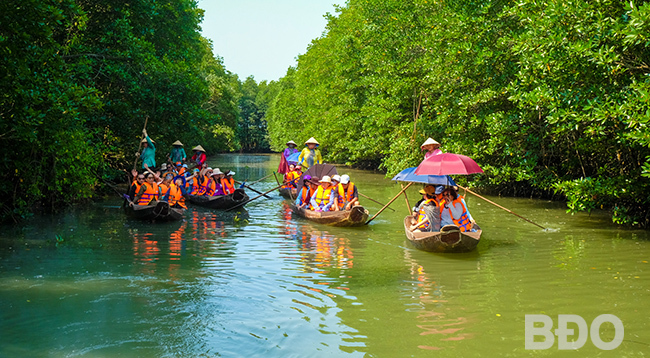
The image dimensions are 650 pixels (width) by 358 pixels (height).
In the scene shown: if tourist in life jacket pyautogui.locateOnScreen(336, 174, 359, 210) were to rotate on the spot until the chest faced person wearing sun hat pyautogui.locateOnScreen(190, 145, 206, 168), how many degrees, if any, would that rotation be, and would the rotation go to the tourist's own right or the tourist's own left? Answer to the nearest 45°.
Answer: approximately 135° to the tourist's own right

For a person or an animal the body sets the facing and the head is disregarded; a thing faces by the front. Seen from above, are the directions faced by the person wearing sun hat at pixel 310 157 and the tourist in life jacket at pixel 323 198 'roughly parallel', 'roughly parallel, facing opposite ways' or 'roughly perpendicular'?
roughly parallel

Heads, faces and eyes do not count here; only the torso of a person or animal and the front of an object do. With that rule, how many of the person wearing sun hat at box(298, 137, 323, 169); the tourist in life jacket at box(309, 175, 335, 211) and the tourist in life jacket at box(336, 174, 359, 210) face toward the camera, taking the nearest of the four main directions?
3

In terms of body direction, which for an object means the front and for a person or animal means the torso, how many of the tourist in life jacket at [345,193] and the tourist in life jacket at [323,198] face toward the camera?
2

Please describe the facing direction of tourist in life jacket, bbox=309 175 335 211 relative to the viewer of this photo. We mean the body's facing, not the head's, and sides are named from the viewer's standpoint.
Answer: facing the viewer

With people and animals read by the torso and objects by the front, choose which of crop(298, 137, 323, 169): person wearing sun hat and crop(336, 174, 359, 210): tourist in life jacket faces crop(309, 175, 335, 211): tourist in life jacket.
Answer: the person wearing sun hat

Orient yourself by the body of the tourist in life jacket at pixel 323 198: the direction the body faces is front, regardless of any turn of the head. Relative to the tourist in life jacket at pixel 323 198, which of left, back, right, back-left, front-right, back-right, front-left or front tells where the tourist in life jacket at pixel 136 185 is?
right

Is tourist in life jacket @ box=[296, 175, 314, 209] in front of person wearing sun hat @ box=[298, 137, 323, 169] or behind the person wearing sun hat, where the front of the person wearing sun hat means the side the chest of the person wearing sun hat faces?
in front

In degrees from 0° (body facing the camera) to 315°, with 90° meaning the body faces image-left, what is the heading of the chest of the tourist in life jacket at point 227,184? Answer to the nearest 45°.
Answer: approximately 315°

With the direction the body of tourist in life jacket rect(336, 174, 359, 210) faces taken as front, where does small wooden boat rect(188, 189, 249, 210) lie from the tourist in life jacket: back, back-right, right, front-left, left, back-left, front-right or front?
back-right

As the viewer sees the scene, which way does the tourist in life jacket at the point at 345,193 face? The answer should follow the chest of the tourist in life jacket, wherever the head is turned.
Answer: toward the camera

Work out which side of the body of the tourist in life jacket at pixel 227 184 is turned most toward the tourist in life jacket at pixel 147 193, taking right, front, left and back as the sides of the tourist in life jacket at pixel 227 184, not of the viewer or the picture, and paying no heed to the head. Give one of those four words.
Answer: right

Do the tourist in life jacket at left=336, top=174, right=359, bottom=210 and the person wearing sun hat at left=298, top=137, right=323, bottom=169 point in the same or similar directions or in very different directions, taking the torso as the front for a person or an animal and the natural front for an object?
same or similar directions

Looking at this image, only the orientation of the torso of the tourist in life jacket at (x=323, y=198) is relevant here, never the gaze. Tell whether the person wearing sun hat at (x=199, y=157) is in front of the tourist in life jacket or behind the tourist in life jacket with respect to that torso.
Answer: behind

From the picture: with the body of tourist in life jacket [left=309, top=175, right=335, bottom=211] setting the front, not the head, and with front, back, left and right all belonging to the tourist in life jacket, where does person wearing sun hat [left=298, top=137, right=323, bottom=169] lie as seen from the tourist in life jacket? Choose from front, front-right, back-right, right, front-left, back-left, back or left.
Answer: back
